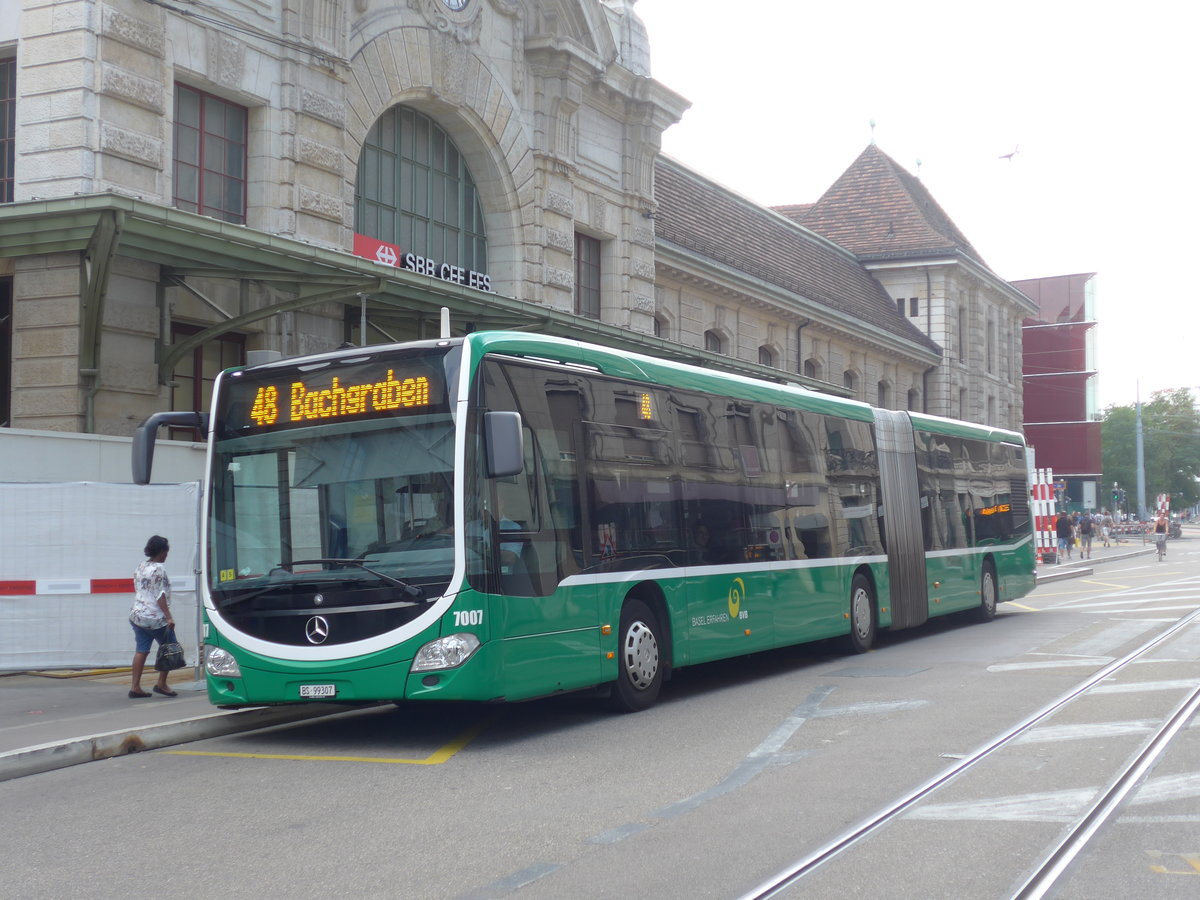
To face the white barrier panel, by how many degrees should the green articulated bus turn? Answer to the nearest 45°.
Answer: approximately 90° to its right

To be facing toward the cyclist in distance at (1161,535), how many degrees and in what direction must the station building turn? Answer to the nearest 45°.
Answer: approximately 90° to its left

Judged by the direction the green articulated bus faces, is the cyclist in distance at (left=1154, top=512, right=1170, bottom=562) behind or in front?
behind

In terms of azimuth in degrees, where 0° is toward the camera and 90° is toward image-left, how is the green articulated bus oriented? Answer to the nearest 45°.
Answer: approximately 45°

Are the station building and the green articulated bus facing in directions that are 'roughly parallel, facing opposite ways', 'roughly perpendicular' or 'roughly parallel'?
roughly perpendicular

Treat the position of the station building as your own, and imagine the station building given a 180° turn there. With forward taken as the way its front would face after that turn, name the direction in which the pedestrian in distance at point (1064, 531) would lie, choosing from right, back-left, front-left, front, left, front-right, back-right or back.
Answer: right

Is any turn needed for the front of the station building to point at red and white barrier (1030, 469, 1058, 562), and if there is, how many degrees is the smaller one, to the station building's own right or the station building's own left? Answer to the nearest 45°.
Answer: approximately 90° to the station building's own left

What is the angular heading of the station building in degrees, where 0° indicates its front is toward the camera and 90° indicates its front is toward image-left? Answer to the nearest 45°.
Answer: approximately 315°

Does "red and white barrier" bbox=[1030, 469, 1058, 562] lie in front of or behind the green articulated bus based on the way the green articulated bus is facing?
behind
